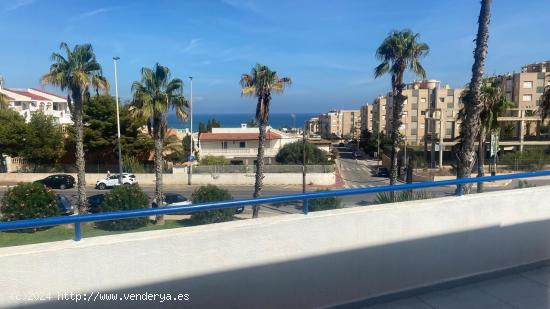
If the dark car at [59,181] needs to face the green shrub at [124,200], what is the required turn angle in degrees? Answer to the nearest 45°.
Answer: approximately 90° to its left

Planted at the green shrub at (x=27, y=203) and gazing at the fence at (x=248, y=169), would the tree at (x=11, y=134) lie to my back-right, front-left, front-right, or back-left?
front-left

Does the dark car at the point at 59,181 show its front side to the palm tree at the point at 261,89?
no

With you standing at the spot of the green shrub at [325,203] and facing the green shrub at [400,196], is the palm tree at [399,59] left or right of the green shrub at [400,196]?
left

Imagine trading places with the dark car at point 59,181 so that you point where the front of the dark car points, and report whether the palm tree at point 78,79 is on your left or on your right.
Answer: on your left

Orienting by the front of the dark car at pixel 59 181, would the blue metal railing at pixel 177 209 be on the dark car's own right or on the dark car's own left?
on the dark car's own left

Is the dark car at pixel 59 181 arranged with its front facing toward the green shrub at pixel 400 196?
no

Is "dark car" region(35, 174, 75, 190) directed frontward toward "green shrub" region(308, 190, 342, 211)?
no

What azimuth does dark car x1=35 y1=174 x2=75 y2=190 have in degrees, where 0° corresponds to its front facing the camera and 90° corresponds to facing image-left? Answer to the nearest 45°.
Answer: approximately 90°

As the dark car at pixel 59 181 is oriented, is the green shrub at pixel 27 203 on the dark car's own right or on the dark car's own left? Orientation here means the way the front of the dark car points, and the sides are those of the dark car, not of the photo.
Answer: on the dark car's own left

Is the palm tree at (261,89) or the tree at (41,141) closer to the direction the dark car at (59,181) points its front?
the tree

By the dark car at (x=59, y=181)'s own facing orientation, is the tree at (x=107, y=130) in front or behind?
behind

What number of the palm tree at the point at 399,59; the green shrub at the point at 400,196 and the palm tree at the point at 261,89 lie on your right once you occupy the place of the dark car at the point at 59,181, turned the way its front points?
0
